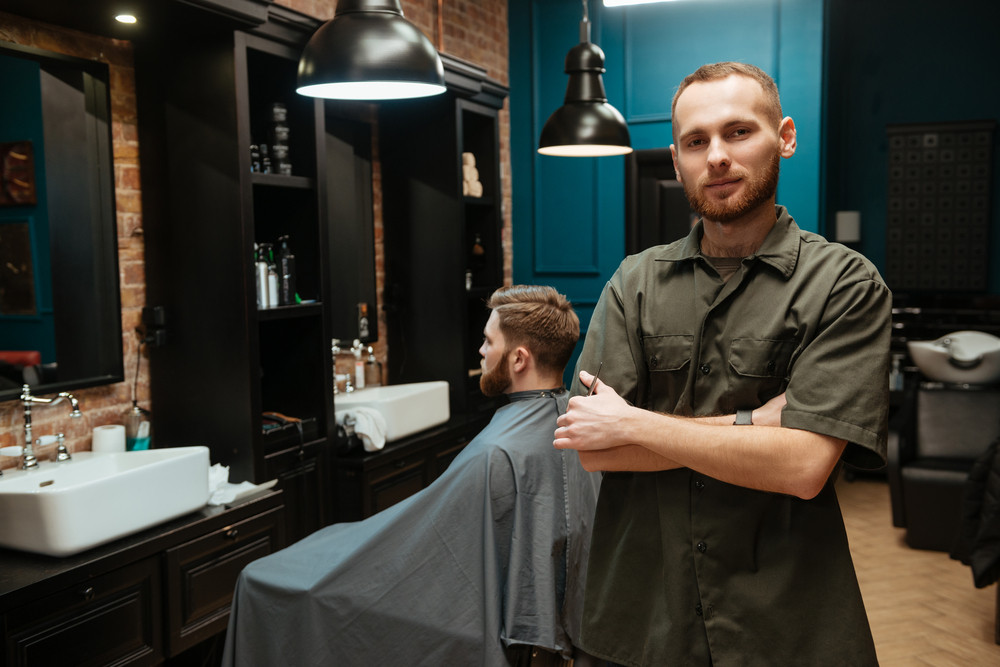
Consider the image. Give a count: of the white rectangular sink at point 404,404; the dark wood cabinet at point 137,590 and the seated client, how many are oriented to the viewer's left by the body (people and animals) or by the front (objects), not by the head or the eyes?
1

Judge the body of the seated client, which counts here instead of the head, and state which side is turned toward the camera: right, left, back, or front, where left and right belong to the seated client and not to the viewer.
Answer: left

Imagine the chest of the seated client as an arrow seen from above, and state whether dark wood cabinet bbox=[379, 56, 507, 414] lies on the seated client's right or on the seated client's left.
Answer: on the seated client's right

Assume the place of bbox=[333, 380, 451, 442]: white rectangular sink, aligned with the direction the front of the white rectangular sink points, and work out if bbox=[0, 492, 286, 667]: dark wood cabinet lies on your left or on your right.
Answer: on your right

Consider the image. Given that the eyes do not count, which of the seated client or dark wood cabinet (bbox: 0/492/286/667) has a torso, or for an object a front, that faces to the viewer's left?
the seated client

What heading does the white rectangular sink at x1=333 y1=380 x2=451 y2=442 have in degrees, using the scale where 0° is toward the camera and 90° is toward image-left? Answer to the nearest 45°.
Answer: approximately 315°

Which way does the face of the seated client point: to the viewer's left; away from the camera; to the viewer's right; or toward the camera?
to the viewer's left

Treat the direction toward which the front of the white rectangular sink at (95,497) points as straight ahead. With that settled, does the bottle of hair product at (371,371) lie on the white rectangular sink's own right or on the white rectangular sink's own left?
on the white rectangular sink's own left

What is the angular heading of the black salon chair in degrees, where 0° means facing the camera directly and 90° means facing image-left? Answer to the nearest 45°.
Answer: approximately 45°
